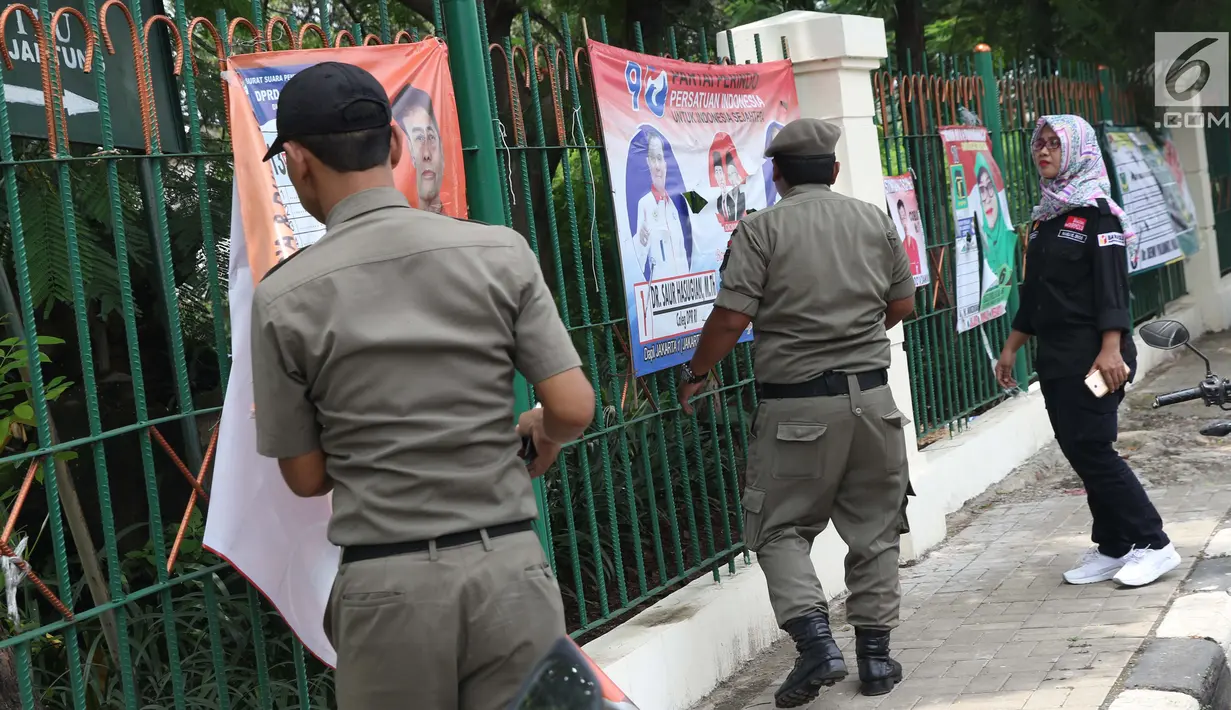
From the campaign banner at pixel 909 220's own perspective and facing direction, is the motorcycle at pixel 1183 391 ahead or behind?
ahead

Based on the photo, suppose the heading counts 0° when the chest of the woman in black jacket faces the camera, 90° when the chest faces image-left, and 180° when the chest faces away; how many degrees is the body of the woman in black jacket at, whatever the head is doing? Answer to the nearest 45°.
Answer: approximately 45°

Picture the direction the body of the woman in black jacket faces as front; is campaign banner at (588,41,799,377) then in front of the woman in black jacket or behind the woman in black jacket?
in front

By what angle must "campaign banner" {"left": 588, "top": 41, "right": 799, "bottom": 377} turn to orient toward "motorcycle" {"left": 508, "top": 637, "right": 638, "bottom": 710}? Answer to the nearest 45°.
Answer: approximately 45° to its right

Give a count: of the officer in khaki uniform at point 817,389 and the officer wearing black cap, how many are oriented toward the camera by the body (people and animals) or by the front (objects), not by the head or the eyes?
0

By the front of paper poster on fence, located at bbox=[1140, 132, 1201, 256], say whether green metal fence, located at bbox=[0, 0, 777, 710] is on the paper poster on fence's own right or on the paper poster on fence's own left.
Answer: on the paper poster on fence's own right

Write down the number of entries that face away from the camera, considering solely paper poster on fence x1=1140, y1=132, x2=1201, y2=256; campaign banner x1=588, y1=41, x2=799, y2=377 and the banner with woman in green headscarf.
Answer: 0

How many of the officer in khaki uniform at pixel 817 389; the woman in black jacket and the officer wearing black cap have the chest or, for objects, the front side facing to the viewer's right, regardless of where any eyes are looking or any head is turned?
0

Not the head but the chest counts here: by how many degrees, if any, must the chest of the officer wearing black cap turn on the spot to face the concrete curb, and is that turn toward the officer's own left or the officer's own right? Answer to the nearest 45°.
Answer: approximately 90° to the officer's own right

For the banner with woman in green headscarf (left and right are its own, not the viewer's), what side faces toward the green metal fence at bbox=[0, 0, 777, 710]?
right

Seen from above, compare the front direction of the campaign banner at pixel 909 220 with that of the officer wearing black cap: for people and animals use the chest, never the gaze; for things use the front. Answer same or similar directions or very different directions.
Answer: very different directions

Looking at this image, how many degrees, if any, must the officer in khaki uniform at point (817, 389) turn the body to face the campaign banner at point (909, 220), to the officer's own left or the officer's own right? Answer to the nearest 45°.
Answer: approximately 45° to the officer's own right

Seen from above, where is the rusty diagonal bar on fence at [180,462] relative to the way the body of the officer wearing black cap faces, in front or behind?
in front

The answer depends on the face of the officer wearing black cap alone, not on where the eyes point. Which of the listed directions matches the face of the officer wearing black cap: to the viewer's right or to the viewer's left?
to the viewer's left

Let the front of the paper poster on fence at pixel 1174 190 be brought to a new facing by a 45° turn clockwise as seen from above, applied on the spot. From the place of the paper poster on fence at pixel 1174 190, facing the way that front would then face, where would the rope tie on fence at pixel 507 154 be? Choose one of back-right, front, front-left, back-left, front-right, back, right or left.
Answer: front

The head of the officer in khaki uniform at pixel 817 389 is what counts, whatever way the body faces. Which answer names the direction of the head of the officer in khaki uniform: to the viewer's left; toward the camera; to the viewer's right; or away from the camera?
away from the camera

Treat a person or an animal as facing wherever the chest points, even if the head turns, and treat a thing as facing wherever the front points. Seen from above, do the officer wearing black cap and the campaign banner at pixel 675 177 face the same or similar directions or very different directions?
very different directions
